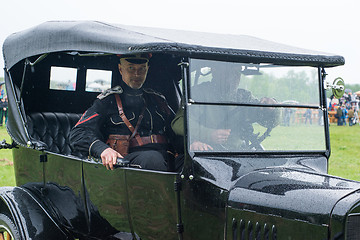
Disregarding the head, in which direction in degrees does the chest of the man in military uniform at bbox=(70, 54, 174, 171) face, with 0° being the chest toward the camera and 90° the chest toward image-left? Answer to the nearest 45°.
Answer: approximately 315°

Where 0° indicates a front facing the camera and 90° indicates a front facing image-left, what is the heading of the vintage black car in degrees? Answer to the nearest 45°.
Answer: approximately 315°
